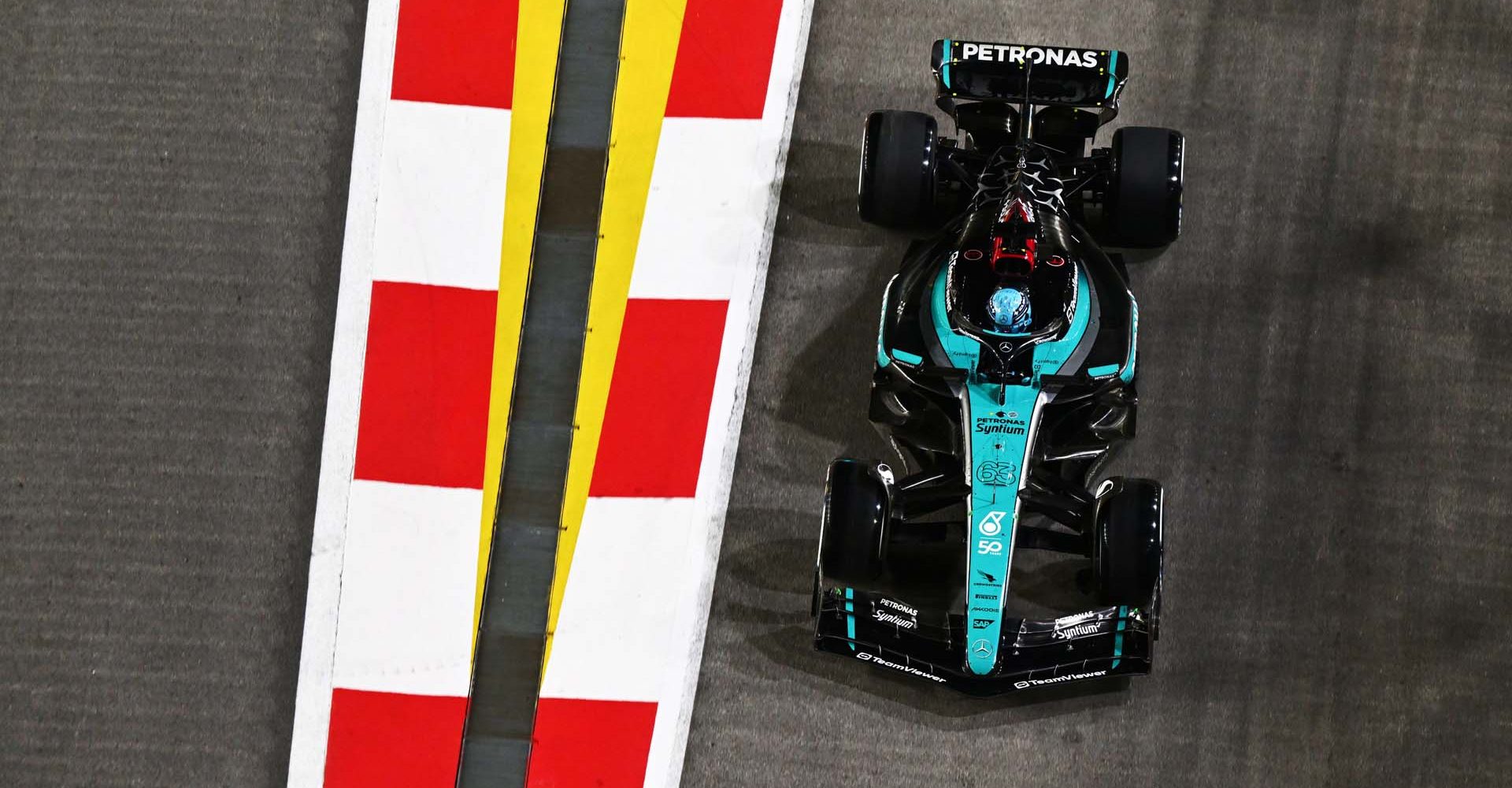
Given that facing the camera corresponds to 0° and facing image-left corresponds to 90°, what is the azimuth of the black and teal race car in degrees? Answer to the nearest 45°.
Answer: approximately 0°
